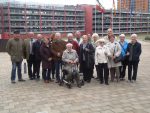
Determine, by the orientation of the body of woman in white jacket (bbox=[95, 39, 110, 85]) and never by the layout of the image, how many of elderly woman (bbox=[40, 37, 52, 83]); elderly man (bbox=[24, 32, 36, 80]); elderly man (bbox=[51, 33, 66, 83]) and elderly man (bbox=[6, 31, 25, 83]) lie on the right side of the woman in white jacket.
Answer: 4

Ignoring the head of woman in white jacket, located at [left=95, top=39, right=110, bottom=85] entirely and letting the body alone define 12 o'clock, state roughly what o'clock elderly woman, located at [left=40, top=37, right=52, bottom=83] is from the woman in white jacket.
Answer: The elderly woman is roughly at 3 o'clock from the woman in white jacket.

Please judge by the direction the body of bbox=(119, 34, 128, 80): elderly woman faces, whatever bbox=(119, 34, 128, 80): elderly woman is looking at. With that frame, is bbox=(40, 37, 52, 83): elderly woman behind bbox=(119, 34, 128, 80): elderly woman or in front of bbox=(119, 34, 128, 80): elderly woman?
in front

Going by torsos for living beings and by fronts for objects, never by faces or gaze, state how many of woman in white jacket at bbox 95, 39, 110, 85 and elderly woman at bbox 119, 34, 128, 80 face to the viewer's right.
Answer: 0

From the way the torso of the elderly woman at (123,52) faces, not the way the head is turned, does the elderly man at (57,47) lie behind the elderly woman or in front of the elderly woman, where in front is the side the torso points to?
in front

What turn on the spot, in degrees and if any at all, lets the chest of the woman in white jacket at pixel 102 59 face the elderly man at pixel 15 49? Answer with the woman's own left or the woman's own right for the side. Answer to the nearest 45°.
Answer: approximately 90° to the woman's own right

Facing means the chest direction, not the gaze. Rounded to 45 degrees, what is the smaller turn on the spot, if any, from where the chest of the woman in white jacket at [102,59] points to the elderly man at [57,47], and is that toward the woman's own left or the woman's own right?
approximately 90° to the woman's own right

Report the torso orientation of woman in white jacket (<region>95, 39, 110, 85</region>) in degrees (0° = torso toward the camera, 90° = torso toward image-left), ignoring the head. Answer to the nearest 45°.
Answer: approximately 0°
